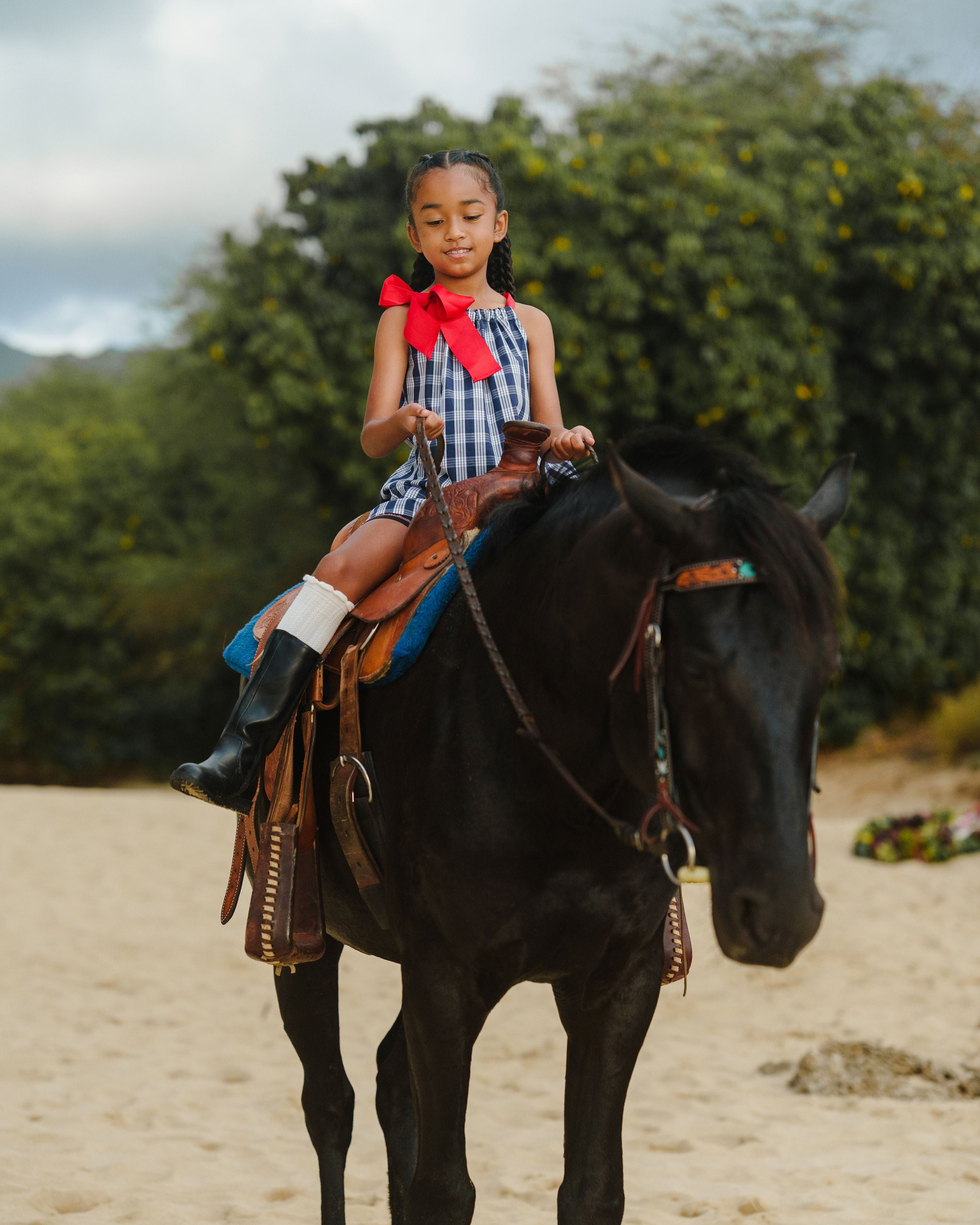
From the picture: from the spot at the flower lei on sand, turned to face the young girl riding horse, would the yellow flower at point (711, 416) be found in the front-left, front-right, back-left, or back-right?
back-right

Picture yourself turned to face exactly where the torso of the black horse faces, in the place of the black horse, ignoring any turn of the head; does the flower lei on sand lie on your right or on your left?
on your left

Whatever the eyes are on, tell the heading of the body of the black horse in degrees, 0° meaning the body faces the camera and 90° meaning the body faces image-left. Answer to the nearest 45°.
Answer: approximately 315°

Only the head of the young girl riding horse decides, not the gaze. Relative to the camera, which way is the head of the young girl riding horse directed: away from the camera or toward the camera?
toward the camera

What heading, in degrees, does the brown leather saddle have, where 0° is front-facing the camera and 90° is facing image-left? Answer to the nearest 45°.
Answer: approximately 315°

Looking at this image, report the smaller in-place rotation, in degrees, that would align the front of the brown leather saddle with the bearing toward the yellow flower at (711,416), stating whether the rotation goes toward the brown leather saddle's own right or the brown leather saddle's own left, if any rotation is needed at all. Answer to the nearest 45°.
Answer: approximately 135° to the brown leather saddle's own left
